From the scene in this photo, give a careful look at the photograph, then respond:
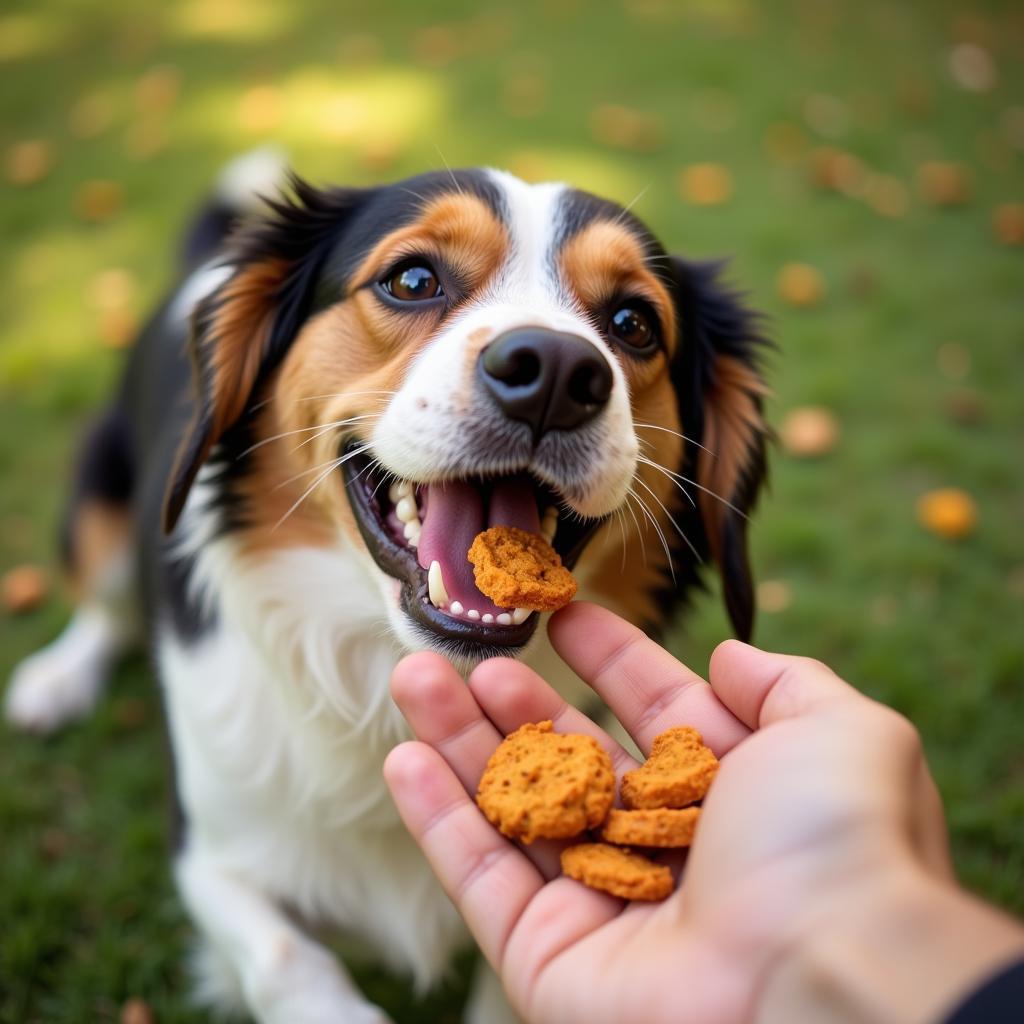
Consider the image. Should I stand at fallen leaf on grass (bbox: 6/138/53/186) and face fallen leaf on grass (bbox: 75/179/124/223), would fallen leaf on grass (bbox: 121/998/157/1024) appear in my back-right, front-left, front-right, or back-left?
front-right

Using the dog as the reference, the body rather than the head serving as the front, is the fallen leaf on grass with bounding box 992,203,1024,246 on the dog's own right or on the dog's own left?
on the dog's own left

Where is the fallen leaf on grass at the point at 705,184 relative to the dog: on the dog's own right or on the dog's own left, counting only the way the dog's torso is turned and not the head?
on the dog's own left

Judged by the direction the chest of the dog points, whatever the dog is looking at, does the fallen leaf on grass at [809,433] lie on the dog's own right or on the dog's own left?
on the dog's own left

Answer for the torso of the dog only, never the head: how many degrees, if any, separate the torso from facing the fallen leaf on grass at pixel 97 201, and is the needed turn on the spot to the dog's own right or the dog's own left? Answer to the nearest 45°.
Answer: approximately 135° to the dog's own left

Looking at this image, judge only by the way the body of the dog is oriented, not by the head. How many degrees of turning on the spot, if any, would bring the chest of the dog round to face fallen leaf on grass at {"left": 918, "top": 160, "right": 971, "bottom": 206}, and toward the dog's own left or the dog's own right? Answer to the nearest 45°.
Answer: approximately 90° to the dog's own left

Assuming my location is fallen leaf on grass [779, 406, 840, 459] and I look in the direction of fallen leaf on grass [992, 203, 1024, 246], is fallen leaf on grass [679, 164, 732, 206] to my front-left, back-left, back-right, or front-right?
front-left

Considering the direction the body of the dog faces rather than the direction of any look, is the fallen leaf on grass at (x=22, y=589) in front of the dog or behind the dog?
behind

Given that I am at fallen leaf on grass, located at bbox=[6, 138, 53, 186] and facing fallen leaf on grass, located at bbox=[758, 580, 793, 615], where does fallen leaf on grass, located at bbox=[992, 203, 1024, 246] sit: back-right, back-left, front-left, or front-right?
front-left
